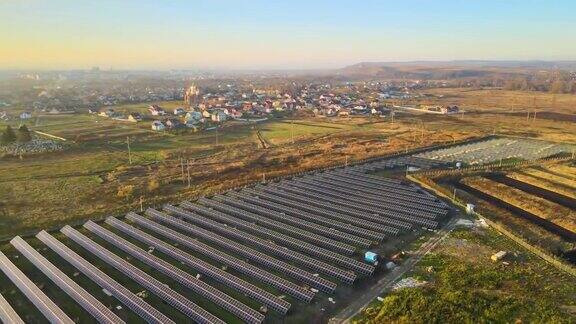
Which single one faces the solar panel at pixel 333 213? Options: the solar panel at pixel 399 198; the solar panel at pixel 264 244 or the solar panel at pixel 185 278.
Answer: the solar panel at pixel 399 198

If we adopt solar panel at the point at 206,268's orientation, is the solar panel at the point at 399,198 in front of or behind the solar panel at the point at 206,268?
behind

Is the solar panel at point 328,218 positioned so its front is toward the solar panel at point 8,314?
yes

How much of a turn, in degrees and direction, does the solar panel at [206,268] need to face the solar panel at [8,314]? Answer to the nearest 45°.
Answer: approximately 45° to its right

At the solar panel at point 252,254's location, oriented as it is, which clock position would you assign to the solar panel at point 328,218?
the solar panel at point 328,218 is roughly at 6 o'clock from the solar panel at point 252,254.
